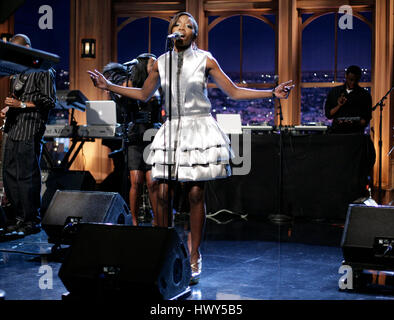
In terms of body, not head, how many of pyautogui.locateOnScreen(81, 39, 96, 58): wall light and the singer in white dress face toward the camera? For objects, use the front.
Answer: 2

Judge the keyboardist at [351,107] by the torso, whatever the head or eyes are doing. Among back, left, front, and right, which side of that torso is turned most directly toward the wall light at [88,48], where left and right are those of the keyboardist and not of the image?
right

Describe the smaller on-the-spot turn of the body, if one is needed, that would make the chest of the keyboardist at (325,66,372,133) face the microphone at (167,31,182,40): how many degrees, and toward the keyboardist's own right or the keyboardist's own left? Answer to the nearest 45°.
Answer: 0° — they already face it

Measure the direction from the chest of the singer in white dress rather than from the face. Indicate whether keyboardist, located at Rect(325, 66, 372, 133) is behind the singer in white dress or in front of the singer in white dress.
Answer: behind

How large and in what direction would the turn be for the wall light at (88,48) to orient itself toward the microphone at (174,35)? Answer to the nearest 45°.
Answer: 0° — it already faces it

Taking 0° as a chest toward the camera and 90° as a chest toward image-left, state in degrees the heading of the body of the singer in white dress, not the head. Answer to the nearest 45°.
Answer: approximately 0°
